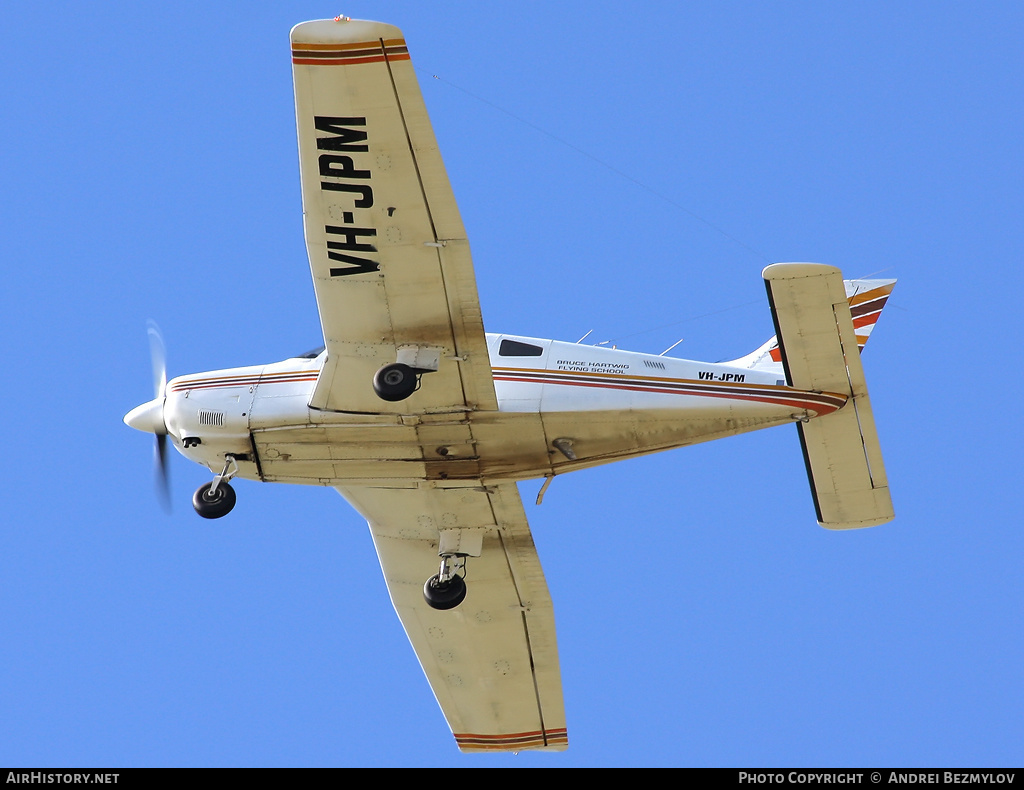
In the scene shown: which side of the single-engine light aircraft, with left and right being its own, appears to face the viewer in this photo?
left
